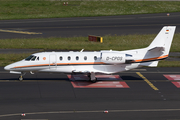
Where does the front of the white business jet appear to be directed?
to the viewer's left
